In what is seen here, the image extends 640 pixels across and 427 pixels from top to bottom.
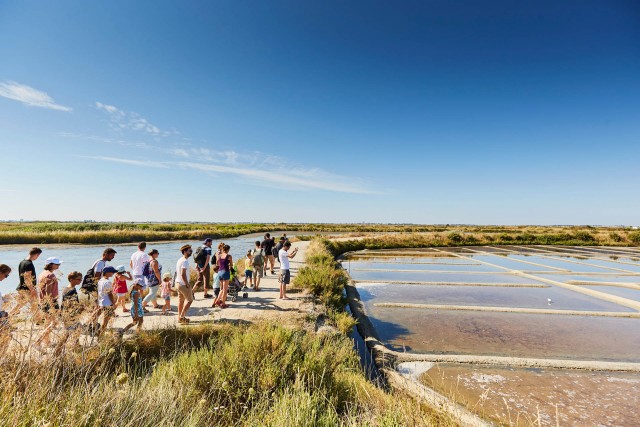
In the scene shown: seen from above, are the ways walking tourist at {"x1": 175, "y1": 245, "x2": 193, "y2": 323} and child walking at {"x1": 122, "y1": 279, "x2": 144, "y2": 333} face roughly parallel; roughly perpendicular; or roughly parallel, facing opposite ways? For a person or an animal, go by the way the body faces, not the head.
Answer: roughly parallel

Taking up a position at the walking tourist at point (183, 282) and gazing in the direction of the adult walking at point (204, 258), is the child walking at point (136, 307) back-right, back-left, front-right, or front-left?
back-left

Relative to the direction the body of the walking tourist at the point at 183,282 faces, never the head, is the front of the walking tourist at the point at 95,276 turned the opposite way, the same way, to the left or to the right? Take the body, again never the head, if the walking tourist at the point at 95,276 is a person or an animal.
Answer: the same way
